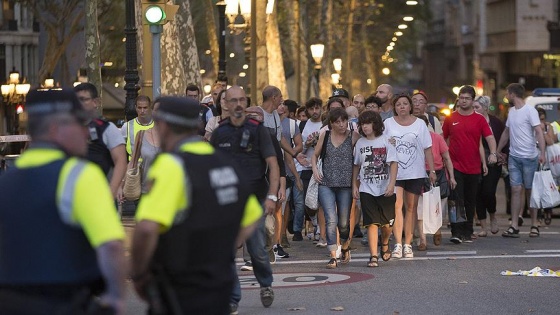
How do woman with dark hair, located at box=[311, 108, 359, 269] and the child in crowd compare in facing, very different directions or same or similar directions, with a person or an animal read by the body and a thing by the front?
same or similar directions

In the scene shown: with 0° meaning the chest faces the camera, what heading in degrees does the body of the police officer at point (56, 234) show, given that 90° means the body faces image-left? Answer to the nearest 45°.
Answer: approximately 225°

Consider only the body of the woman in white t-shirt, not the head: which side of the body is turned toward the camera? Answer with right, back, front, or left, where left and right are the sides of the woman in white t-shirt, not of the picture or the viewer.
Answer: front

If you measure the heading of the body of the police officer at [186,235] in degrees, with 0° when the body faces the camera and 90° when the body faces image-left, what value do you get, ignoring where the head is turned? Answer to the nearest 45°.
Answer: approximately 135°

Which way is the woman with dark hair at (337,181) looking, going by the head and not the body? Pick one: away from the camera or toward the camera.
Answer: toward the camera

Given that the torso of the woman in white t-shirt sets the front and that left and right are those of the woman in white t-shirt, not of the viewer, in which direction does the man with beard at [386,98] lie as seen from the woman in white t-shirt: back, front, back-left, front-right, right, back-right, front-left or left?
back

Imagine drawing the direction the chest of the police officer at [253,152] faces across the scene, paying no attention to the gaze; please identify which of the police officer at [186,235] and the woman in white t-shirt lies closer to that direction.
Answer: the police officer

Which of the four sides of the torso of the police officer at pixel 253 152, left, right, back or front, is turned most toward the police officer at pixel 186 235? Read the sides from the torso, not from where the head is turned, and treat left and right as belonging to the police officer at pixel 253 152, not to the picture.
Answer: front

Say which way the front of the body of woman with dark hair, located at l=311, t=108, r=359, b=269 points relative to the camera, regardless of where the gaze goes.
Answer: toward the camera
